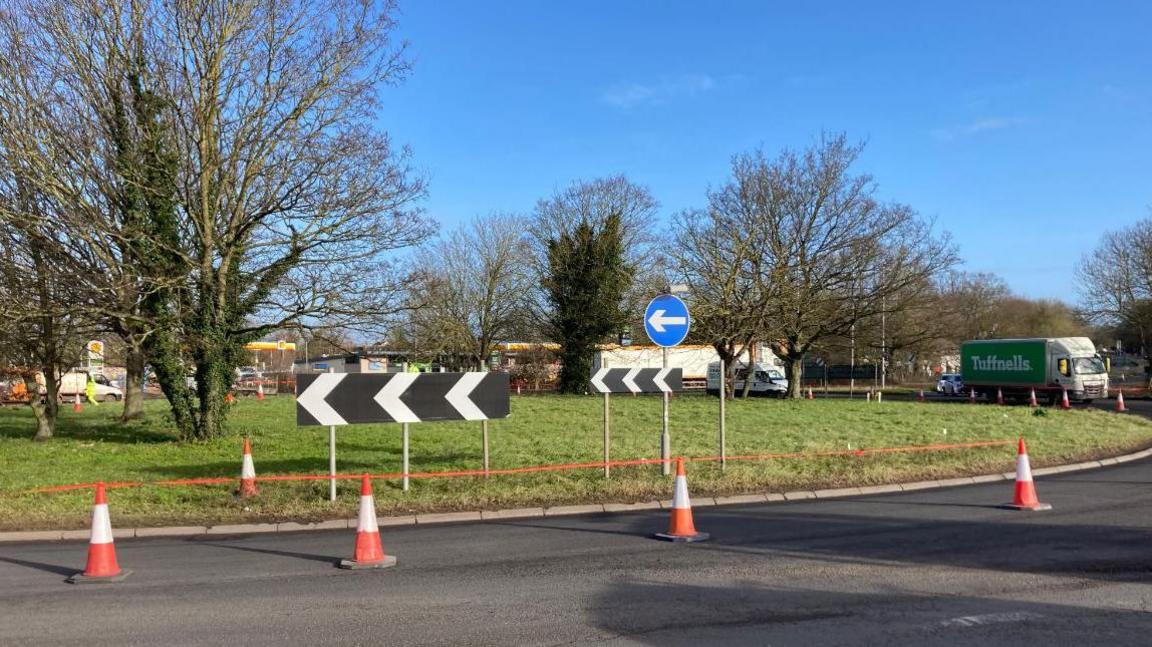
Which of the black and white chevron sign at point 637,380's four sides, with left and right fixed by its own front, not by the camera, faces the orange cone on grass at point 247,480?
right

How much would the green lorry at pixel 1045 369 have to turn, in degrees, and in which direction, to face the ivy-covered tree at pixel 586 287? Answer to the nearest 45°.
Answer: approximately 135° to its right

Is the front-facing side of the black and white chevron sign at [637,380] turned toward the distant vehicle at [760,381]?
no

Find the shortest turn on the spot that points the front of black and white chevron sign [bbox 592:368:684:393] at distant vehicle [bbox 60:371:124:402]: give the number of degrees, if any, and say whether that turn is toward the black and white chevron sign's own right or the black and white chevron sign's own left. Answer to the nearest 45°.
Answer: approximately 135° to the black and white chevron sign's own right

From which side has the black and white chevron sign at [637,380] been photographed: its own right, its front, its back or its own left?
front

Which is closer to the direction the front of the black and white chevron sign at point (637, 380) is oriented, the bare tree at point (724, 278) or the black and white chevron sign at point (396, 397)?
the black and white chevron sign

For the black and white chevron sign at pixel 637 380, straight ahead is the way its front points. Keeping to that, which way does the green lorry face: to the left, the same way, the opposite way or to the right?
the same way

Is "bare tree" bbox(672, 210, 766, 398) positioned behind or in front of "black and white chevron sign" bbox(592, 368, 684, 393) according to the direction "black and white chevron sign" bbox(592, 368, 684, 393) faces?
behind

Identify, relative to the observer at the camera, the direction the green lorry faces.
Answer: facing the viewer and to the right of the viewer

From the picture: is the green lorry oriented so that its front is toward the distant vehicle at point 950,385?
no

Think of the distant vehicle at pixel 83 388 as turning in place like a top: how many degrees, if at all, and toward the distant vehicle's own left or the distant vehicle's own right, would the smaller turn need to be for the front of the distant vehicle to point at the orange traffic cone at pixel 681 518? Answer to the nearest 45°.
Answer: approximately 90° to the distant vehicle's own right

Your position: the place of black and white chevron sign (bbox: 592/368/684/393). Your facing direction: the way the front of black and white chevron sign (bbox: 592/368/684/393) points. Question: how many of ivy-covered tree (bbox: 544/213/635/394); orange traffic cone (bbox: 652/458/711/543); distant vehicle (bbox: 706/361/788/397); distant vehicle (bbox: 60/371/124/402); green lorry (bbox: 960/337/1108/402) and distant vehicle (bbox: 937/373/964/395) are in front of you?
1

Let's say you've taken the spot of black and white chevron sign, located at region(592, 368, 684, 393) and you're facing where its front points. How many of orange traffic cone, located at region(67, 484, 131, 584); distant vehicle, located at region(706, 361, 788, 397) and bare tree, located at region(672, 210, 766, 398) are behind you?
2

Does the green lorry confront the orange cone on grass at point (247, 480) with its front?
no

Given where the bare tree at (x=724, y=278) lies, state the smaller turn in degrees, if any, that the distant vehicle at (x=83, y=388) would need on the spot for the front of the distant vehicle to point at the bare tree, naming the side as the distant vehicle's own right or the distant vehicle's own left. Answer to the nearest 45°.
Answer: approximately 45° to the distant vehicle's own right

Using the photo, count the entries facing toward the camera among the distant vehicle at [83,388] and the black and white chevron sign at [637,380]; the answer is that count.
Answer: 1

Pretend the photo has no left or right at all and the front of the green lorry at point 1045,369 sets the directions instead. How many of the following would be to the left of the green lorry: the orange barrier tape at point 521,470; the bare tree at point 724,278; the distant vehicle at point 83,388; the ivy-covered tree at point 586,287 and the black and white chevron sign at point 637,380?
0
